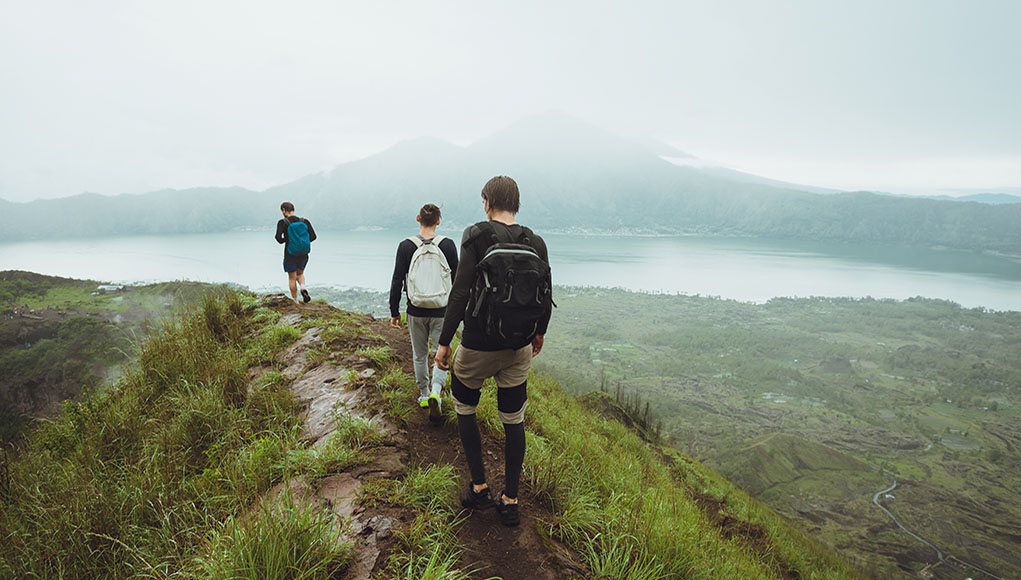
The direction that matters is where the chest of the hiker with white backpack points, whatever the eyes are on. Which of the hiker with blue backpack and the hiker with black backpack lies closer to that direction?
the hiker with blue backpack

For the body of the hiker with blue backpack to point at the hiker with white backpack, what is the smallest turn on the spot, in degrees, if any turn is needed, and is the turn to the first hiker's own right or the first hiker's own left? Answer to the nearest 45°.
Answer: approximately 135° to the first hiker's own left

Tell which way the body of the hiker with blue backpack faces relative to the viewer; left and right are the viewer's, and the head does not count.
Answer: facing away from the viewer and to the left of the viewer

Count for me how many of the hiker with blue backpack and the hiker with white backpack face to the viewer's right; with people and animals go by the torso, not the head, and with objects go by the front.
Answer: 0

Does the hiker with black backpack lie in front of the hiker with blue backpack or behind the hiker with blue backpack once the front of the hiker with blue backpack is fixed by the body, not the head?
behind

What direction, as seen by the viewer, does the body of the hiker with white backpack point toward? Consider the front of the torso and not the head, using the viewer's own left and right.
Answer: facing away from the viewer
